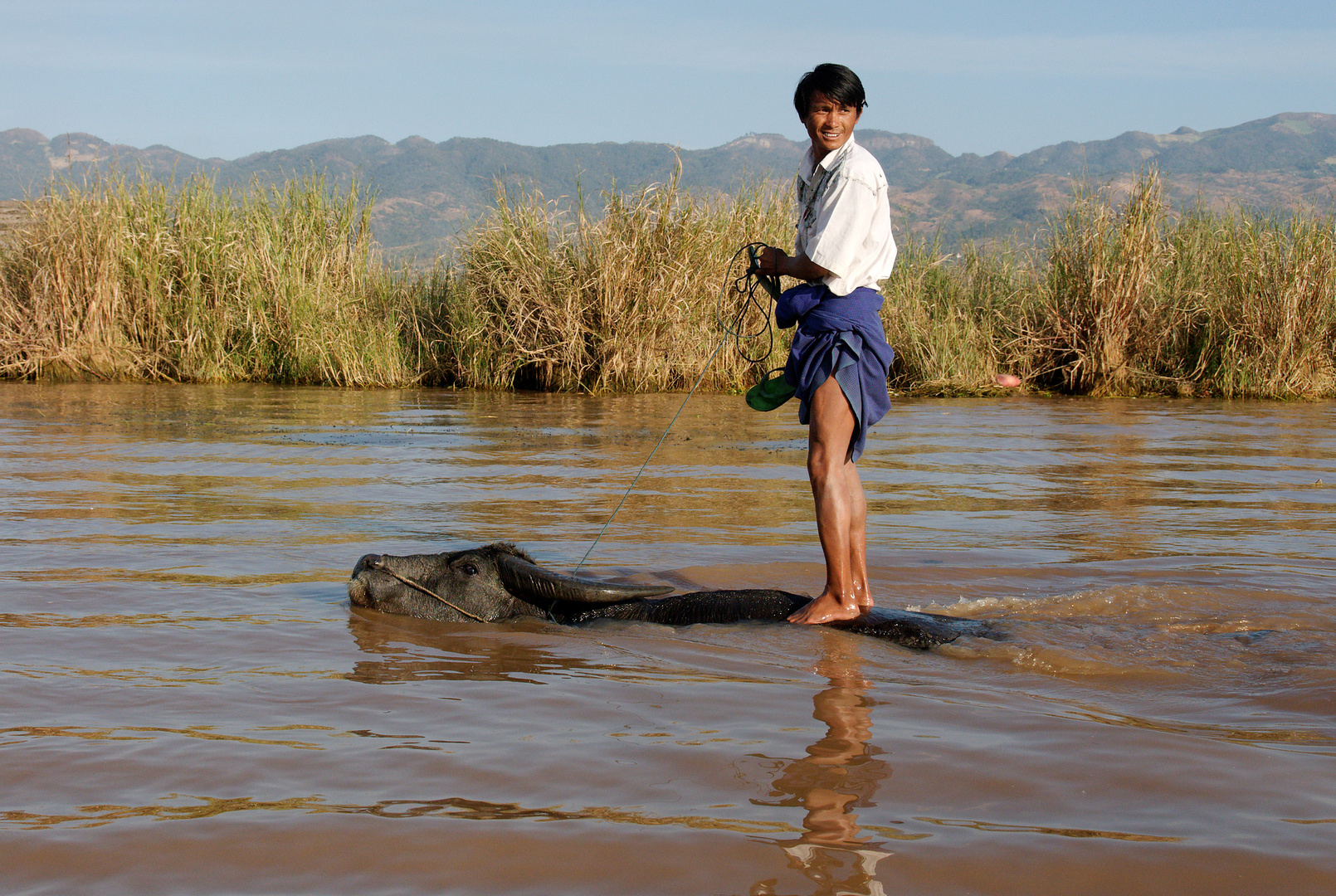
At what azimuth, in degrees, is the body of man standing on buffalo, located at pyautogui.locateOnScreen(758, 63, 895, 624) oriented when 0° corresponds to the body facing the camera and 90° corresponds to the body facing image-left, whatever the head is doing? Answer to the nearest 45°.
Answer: approximately 90°

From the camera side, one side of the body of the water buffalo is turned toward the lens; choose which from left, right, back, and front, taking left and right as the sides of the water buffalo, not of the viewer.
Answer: left
